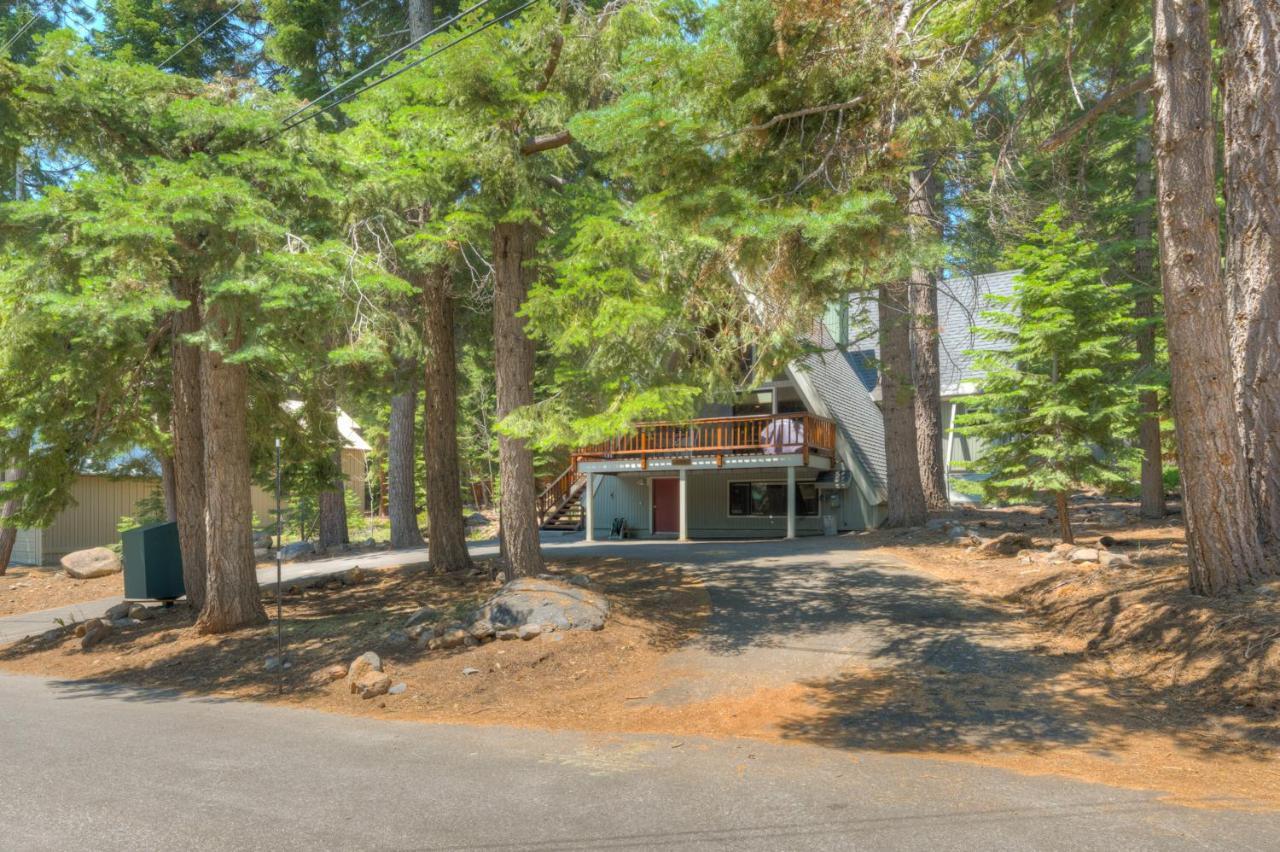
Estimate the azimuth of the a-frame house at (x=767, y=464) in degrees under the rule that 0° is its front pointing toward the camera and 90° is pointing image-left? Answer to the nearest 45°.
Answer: approximately 0°

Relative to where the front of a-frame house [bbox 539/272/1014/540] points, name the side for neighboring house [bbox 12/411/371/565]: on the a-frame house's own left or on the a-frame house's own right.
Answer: on the a-frame house's own right

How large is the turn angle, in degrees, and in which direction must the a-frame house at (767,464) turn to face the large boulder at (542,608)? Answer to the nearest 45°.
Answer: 0° — it already faces it

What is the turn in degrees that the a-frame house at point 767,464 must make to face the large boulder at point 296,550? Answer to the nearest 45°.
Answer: approximately 90° to its right

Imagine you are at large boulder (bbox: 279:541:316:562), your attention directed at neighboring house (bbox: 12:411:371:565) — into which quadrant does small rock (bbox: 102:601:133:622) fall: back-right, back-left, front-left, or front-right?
back-left

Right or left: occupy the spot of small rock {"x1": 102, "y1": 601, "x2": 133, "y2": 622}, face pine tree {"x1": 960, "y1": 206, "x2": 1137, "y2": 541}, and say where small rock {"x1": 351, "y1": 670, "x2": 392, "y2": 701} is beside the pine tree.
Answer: right

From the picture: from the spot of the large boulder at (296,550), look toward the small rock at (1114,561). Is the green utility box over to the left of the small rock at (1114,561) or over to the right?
right
